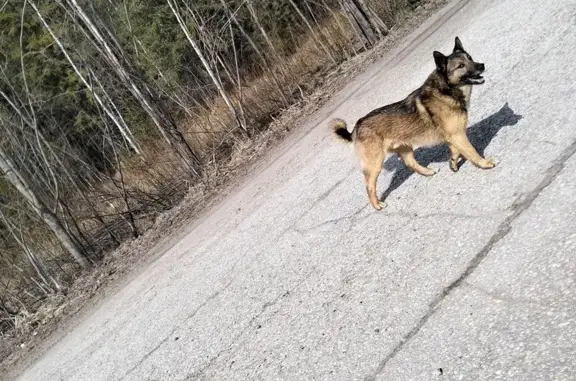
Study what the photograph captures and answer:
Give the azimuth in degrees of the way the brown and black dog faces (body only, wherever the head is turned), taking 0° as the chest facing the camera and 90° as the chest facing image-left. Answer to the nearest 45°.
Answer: approximately 270°
